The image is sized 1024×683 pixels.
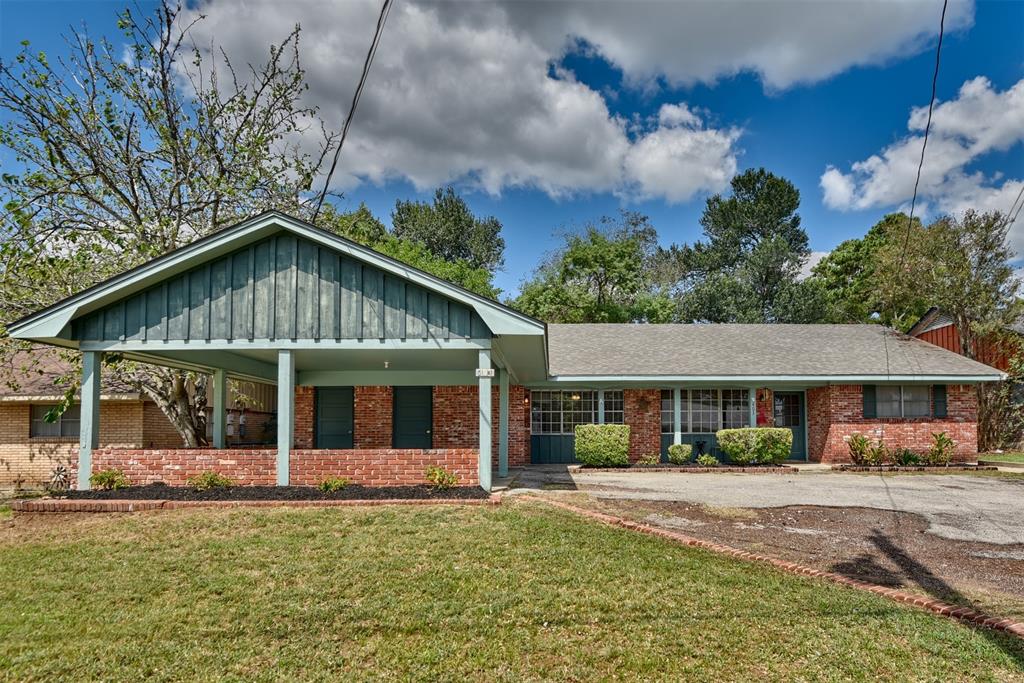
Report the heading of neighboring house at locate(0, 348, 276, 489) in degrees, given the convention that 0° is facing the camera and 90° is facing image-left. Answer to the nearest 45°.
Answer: approximately 0°

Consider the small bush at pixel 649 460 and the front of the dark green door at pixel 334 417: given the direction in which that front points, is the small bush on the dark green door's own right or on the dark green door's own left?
on the dark green door's own left

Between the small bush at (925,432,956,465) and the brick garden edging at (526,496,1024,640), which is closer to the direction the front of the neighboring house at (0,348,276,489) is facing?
the brick garden edging

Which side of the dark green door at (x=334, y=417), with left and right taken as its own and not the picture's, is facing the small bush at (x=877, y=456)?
left

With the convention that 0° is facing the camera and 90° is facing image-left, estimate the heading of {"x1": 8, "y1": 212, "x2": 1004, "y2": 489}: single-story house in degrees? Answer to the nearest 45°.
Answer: approximately 0°

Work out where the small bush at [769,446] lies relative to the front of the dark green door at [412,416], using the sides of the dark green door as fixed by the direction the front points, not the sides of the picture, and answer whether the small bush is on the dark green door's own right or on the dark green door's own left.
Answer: on the dark green door's own left
